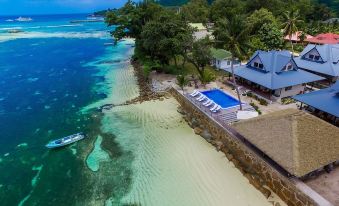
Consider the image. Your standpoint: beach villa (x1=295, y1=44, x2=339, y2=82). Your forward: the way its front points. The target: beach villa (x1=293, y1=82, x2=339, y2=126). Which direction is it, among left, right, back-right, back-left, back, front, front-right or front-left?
front-left

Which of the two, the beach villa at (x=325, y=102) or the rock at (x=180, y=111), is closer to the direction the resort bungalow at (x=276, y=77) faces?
the rock

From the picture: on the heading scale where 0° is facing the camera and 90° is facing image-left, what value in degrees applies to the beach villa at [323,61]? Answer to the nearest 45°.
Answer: approximately 45°

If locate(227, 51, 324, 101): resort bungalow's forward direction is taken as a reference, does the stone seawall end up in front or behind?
in front

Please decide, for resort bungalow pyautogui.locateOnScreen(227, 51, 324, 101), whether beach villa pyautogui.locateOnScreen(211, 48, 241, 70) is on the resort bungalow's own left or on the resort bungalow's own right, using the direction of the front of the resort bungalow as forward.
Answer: on the resort bungalow's own right

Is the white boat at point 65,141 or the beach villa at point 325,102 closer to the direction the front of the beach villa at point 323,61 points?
the white boat

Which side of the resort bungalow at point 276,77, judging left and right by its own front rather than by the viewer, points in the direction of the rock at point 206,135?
front

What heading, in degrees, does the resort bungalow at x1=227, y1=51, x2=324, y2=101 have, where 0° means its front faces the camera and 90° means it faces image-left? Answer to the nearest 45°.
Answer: approximately 45°

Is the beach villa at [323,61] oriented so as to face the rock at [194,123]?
yes

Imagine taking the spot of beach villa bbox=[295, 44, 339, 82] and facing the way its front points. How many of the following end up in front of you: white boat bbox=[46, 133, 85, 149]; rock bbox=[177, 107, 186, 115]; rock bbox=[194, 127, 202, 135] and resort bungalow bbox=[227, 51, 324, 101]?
4

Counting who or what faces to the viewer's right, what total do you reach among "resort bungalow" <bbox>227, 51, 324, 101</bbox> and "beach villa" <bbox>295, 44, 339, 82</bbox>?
0

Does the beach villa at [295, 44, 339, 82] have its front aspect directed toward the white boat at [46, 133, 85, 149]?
yes

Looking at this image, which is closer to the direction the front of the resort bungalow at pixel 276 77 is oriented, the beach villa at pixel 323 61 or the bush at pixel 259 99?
the bush
